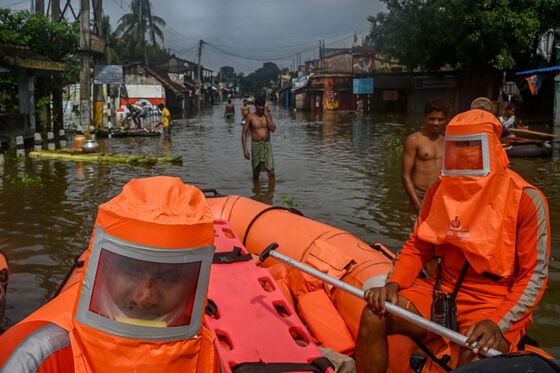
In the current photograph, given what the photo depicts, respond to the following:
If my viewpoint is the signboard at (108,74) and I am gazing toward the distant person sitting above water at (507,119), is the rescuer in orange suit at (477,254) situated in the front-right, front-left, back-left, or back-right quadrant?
front-right

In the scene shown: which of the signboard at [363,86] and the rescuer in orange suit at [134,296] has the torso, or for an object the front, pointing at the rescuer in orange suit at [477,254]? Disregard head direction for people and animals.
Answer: the signboard

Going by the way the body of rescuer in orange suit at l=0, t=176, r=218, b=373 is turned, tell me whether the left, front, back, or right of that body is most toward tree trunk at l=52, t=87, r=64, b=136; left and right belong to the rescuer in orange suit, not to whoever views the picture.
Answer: back

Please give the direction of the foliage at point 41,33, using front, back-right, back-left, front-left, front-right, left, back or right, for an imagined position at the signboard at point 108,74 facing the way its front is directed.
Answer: right

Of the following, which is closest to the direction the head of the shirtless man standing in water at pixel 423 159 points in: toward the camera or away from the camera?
toward the camera

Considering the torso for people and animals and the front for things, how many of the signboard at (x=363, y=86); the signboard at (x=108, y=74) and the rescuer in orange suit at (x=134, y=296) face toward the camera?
3

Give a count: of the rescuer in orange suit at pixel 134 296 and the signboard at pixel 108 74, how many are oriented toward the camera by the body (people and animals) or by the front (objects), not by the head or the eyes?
2

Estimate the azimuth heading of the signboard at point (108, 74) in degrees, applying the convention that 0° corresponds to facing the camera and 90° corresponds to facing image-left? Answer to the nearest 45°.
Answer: approximately 0°

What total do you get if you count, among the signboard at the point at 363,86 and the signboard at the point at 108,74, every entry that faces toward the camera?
2

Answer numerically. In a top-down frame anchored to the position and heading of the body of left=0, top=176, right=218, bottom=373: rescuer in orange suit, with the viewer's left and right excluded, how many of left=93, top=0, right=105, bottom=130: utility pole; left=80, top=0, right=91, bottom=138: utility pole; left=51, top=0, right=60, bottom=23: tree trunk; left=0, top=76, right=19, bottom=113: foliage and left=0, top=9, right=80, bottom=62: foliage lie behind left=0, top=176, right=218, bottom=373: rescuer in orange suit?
5

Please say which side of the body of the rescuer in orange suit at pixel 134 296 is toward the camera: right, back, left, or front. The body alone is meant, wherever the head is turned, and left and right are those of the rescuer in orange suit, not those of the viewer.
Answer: front

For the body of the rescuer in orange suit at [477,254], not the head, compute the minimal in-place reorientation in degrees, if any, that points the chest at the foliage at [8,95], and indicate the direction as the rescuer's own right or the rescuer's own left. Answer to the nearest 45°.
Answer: approximately 90° to the rescuer's own right

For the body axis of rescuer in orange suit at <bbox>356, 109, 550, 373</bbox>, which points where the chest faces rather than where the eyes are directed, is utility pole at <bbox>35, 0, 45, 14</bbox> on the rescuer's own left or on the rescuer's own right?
on the rescuer's own right

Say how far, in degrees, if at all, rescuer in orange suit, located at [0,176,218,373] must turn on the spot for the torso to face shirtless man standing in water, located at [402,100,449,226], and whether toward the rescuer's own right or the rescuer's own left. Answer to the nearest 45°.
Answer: approximately 135° to the rescuer's own left

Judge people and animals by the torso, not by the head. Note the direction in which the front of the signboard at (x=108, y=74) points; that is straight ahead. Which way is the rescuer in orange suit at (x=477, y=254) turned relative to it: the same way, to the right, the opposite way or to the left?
to the right

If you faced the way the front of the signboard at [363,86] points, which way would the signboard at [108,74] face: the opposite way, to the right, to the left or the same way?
the same way
